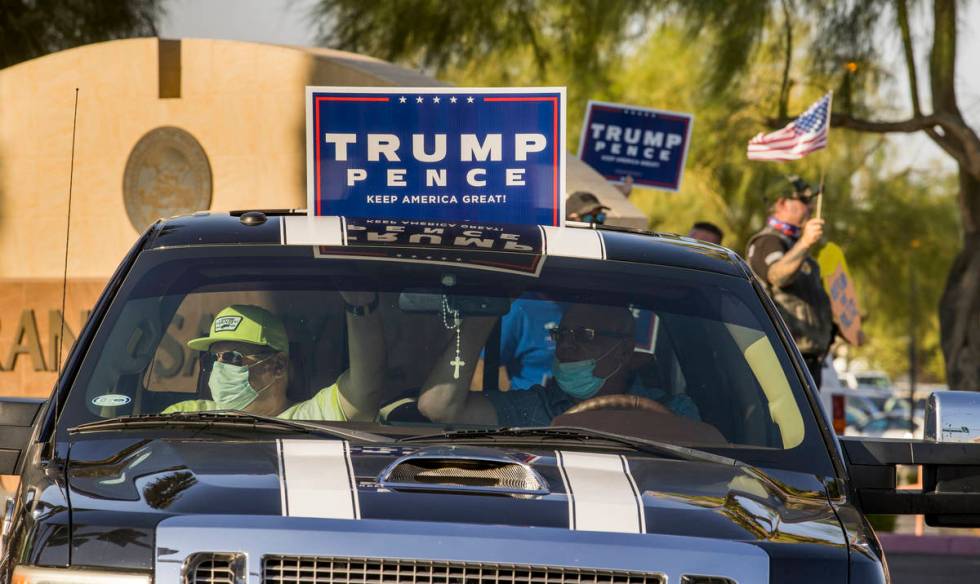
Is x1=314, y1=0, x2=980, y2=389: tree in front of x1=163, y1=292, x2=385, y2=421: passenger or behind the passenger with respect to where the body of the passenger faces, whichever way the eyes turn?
behind

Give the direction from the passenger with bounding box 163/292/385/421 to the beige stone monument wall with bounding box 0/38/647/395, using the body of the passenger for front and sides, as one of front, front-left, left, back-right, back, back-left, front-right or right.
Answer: back-right

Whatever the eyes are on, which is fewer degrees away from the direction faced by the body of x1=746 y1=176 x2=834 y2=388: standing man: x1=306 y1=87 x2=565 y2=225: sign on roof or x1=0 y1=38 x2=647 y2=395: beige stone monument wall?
the sign on roof

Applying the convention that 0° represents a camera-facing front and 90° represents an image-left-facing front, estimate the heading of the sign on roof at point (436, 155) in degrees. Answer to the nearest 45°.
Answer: approximately 0°

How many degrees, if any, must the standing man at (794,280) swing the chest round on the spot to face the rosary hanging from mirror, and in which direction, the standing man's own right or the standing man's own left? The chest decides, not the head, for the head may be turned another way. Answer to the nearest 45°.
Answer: approximately 45° to the standing man's own right

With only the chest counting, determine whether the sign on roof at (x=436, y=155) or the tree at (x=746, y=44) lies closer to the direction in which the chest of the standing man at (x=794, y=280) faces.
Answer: the sign on roof

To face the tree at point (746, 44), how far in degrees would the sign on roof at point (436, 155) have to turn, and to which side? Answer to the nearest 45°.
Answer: approximately 180°
